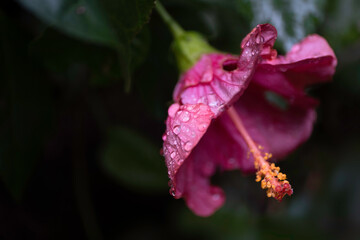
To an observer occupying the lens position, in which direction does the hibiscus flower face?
facing the viewer and to the right of the viewer
